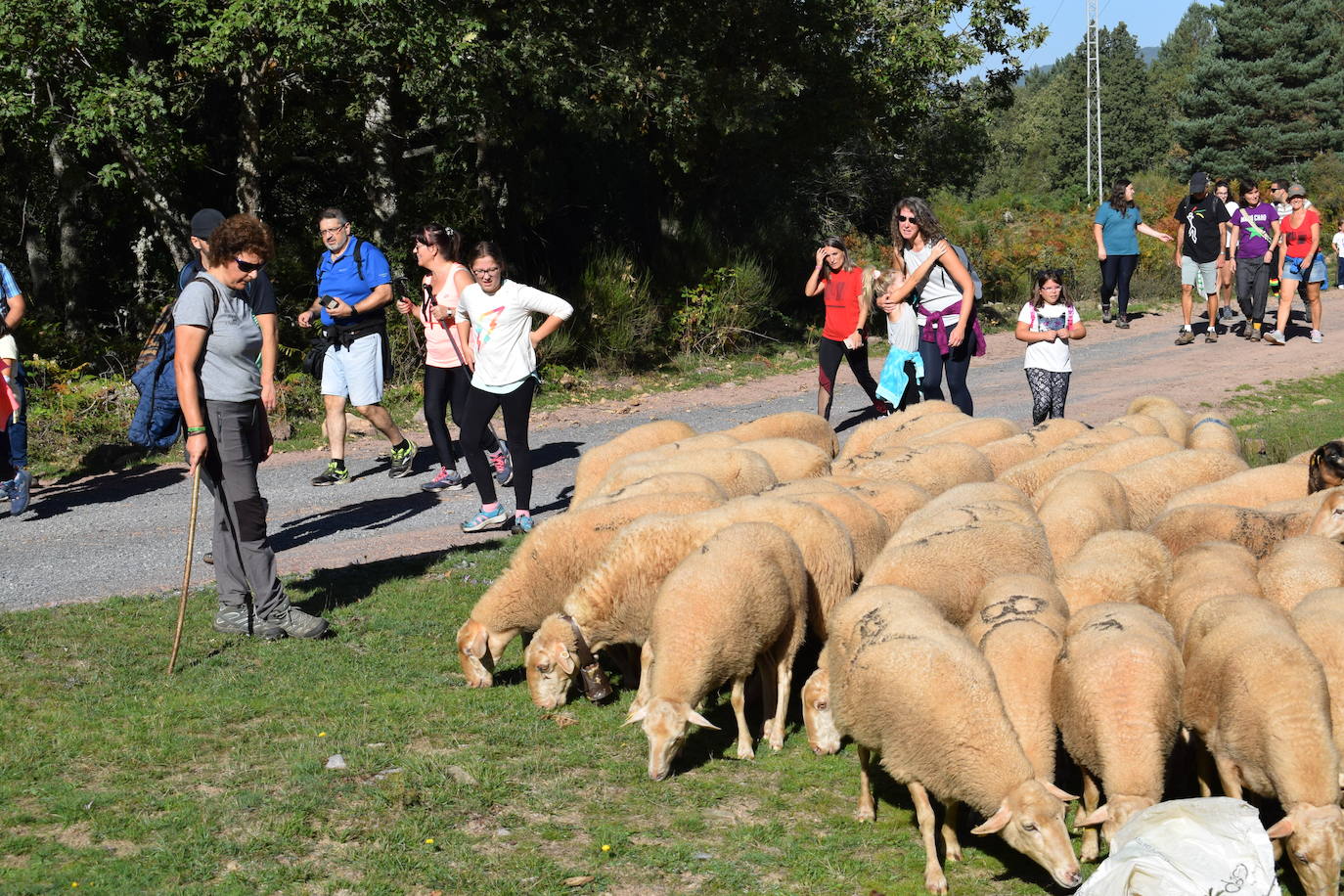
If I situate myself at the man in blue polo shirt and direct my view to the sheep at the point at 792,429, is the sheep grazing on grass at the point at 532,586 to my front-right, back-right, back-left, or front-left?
front-right

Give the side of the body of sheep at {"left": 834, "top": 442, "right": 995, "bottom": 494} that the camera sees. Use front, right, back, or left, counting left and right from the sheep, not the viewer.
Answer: left

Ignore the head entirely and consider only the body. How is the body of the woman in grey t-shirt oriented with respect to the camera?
to the viewer's right

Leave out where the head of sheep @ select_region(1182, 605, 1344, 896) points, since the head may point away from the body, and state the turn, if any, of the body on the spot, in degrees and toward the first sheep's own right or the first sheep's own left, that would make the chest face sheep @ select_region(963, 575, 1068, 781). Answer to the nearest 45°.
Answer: approximately 135° to the first sheep's own right

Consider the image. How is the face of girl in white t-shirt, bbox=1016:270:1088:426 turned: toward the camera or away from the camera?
toward the camera

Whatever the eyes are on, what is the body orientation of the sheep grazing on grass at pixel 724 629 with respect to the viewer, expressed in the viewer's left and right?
facing the viewer and to the left of the viewer

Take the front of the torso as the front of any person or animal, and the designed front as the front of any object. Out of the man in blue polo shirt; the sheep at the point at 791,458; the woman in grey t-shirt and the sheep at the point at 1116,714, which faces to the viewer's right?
the woman in grey t-shirt

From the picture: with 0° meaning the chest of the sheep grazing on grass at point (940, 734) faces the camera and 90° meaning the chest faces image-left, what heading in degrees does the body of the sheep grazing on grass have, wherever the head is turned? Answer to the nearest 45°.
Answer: approximately 315°

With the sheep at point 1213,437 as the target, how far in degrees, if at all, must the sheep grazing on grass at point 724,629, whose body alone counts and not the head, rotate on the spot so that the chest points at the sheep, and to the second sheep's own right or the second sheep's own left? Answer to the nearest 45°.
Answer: approximately 180°

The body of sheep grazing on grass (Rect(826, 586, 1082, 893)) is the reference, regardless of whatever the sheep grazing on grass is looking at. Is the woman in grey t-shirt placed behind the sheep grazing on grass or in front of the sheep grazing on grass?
behind

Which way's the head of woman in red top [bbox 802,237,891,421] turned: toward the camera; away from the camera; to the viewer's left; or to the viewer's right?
toward the camera

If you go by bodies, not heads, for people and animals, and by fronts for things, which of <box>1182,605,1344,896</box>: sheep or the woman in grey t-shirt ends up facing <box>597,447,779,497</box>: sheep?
the woman in grey t-shirt

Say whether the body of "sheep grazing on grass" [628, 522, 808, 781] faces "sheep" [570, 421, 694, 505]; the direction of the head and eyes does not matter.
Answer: no

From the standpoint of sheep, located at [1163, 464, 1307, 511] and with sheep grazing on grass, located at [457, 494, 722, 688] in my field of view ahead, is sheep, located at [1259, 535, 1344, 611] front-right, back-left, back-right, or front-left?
front-left

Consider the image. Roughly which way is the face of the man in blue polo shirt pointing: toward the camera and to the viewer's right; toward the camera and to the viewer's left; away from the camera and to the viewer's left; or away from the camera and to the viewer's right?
toward the camera and to the viewer's left

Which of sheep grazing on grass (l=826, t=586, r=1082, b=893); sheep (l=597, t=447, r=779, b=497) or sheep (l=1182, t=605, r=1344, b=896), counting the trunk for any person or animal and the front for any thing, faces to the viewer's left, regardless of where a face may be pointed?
sheep (l=597, t=447, r=779, b=497)

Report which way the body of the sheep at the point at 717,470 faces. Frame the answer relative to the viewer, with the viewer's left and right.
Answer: facing to the left of the viewer

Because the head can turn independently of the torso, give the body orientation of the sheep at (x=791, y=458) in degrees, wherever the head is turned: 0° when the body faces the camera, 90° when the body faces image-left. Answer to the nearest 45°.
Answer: approximately 90°

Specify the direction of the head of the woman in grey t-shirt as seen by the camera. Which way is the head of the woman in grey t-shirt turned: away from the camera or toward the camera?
toward the camera

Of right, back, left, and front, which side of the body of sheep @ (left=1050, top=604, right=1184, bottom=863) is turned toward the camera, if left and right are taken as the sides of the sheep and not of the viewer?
front

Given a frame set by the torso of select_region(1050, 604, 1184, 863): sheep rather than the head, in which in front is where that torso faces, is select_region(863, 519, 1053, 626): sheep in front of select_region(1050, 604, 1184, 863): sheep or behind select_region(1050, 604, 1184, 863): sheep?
behind
